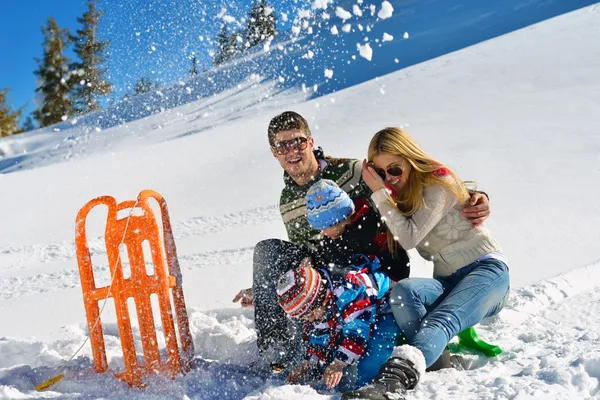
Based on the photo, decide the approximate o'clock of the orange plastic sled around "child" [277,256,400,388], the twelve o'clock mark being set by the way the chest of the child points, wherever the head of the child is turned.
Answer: The orange plastic sled is roughly at 2 o'clock from the child.

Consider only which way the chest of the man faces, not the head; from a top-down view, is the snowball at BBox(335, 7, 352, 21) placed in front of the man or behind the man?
behind

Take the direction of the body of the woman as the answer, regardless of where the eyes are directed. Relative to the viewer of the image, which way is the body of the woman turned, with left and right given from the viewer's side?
facing the viewer and to the left of the viewer

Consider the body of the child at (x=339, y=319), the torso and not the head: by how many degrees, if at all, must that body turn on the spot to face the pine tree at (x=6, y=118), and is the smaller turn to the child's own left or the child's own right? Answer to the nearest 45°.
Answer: approximately 90° to the child's own right

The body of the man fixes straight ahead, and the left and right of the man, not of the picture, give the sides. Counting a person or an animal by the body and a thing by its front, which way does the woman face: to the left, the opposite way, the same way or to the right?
the same way

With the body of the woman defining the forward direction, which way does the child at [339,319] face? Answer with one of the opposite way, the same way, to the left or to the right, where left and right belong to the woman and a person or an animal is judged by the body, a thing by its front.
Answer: the same way

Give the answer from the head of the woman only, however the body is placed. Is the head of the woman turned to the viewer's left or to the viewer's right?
to the viewer's left

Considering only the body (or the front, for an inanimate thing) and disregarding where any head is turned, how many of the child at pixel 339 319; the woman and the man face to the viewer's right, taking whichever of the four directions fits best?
0

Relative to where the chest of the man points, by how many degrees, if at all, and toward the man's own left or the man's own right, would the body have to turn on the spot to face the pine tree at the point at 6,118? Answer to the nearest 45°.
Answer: approximately 90° to the man's own right

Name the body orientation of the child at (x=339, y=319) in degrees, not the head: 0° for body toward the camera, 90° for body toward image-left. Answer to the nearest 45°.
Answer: approximately 45°

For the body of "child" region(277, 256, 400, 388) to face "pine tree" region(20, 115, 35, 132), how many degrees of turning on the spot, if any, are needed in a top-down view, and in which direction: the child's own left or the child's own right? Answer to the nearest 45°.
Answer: approximately 90° to the child's own right

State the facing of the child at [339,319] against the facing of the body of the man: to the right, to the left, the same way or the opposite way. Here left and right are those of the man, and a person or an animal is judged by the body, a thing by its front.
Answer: the same way

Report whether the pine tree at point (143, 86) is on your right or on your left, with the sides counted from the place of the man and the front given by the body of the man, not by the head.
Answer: on your right

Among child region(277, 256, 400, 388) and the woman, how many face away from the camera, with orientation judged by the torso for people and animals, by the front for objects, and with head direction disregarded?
0
